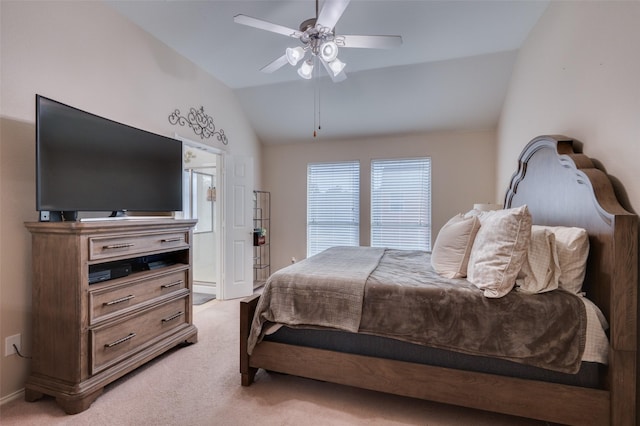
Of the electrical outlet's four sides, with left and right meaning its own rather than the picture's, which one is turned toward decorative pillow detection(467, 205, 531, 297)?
front

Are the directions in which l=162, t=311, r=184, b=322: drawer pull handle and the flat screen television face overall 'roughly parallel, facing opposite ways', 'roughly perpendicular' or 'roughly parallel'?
roughly parallel

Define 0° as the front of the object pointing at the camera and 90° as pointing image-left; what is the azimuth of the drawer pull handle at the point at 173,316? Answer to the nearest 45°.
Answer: approximately 315°

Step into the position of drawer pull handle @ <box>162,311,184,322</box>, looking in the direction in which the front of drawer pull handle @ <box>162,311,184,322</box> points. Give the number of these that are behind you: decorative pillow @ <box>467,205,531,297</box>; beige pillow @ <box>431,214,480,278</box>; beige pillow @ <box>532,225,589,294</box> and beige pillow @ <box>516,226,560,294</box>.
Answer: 0

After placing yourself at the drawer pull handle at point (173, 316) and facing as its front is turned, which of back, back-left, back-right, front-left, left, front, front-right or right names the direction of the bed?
front

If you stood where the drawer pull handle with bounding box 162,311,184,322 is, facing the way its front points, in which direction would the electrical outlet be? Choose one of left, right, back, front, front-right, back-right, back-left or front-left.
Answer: back-right

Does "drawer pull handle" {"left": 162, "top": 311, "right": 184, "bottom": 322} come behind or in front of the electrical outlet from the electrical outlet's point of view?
in front

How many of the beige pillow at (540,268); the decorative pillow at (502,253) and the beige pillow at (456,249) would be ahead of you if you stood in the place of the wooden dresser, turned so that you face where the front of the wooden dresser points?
3

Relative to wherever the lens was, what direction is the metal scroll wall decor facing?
facing the viewer and to the right of the viewer

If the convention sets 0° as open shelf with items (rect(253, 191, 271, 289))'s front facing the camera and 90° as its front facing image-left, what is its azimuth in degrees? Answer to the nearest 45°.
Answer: approximately 315°

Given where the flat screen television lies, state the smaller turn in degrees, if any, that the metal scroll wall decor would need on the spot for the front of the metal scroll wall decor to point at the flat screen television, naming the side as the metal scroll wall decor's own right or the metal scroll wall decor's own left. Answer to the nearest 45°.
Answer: approximately 90° to the metal scroll wall decor's own right

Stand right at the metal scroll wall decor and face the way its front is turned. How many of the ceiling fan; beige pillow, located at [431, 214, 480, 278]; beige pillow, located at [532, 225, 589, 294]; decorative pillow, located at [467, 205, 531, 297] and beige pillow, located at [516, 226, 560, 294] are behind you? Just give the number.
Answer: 0

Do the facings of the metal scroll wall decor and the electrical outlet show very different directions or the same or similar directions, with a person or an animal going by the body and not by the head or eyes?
same or similar directions

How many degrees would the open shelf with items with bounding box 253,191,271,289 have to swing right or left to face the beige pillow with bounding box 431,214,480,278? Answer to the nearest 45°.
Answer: approximately 45° to its right

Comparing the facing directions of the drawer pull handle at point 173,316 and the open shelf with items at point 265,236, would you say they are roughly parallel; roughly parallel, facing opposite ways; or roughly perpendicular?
roughly parallel
